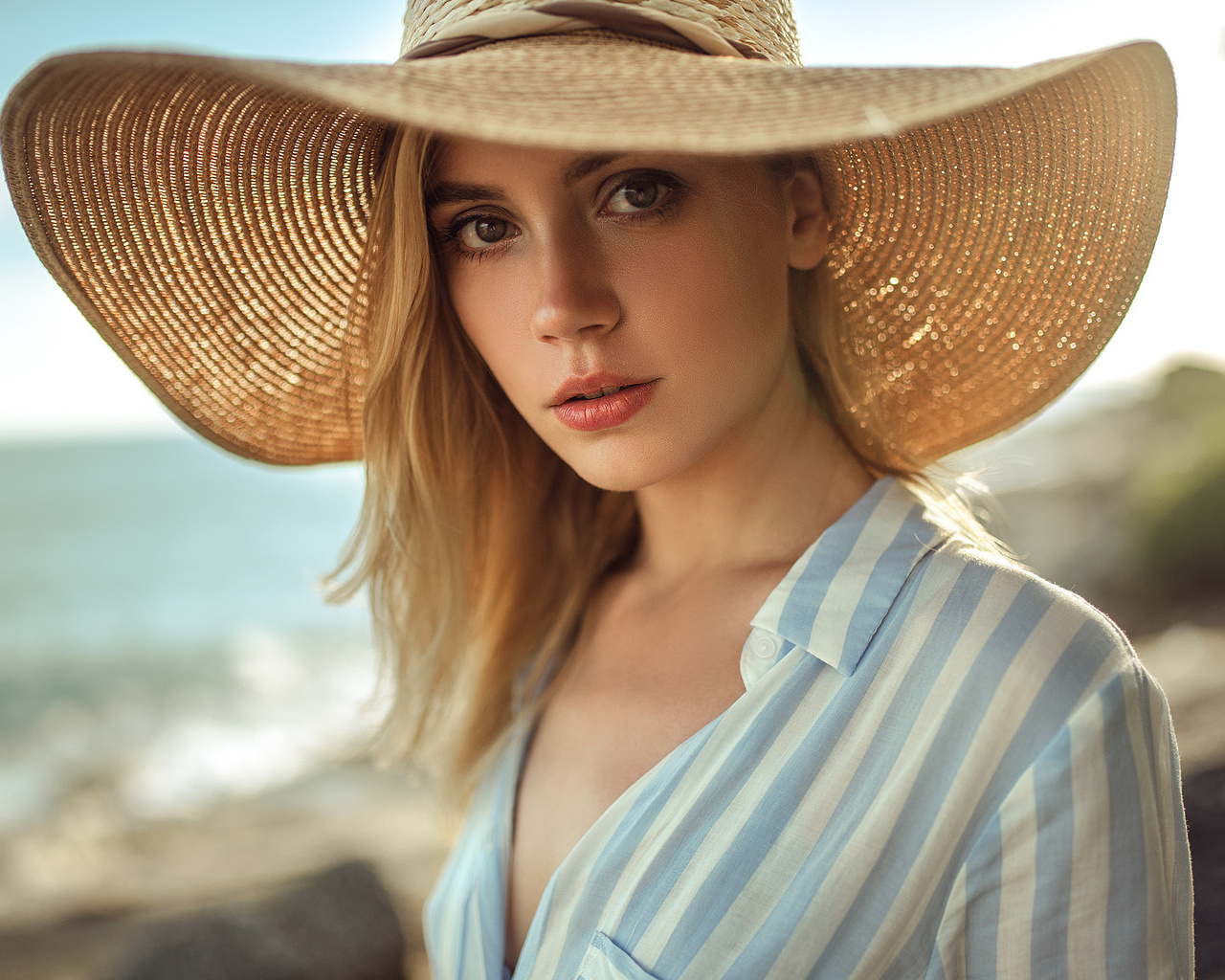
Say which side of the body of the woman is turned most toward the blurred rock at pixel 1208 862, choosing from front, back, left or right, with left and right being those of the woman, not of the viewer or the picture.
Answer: back

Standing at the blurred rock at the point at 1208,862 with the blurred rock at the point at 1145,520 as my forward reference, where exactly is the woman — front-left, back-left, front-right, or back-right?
back-left

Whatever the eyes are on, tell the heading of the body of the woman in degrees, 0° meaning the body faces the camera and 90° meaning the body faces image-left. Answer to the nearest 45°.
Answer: approximately 45°

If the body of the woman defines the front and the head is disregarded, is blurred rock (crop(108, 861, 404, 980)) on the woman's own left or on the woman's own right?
on the woman's own right
